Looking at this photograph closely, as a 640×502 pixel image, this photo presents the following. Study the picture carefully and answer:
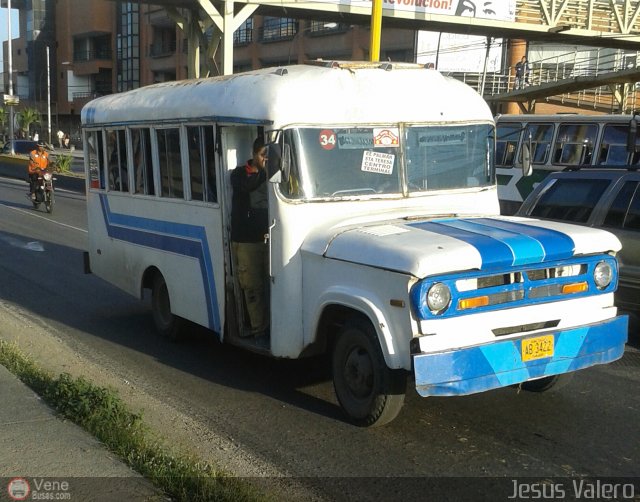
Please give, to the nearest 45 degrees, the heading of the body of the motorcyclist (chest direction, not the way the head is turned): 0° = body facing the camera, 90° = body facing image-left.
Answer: approximately 315°

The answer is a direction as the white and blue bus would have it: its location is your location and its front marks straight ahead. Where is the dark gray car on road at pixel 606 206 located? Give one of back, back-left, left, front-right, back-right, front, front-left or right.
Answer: left

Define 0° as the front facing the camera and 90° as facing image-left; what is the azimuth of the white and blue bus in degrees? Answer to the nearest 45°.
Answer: approximately 315°

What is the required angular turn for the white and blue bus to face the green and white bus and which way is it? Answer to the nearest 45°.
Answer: approximately 135° to its left

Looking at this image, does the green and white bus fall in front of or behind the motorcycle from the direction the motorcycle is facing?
in front

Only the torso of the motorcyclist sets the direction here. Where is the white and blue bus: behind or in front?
in front
